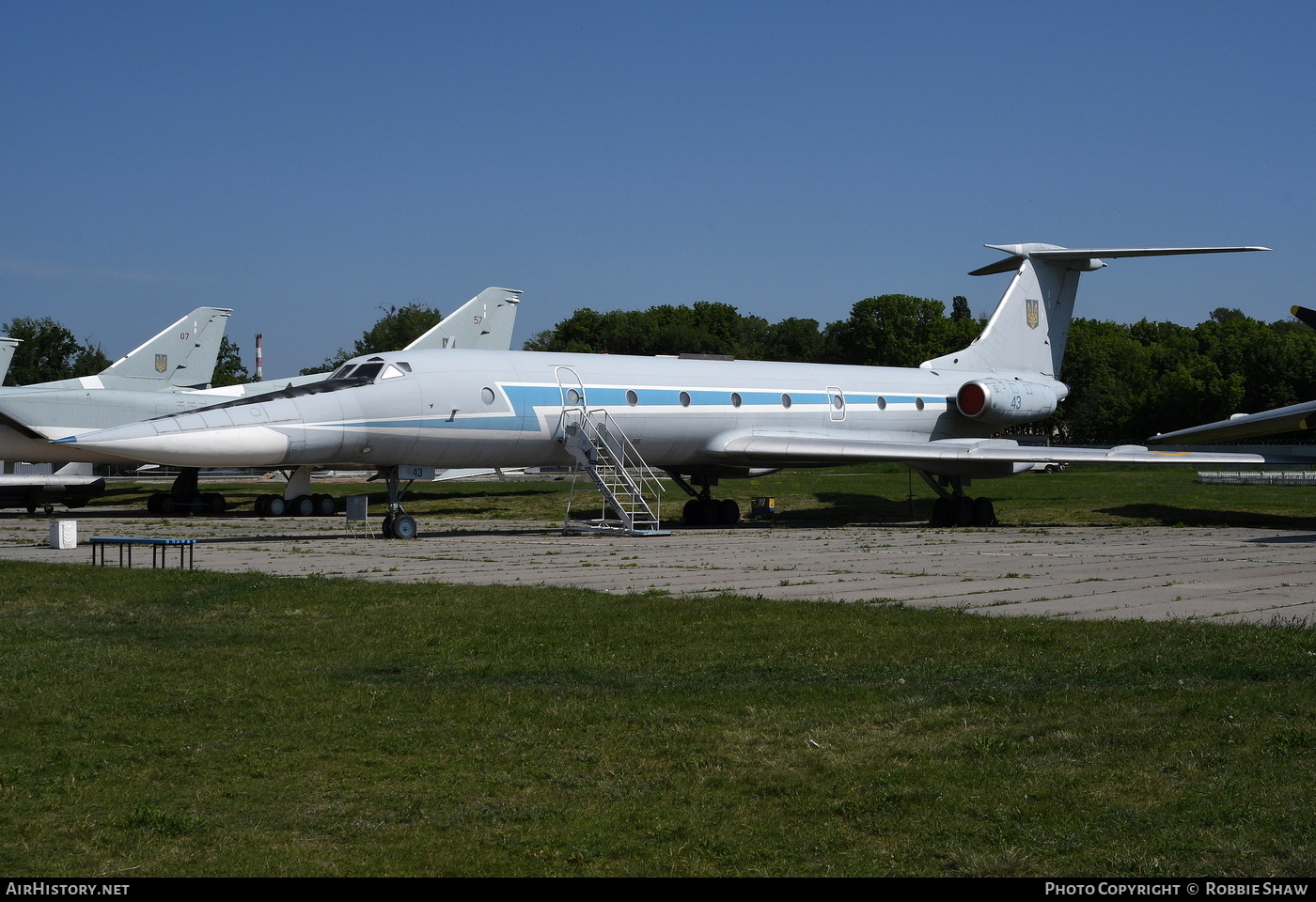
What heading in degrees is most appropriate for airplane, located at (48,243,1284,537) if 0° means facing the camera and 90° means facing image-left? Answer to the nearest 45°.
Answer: approximately 45°

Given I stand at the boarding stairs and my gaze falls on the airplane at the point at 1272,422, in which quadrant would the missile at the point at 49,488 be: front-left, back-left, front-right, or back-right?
back-left

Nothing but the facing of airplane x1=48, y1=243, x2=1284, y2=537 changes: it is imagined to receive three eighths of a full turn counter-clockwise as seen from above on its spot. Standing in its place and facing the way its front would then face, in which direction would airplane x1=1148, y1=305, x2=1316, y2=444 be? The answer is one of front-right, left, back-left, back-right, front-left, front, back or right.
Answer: front

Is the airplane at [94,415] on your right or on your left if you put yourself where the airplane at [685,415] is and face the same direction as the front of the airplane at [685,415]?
on your right
